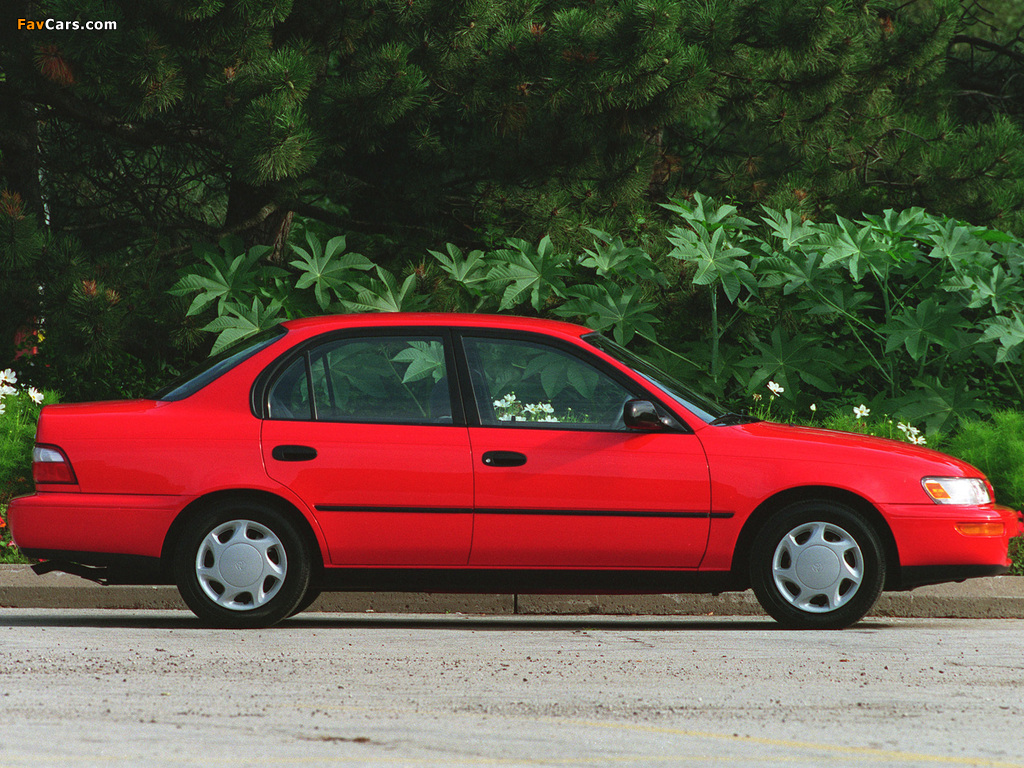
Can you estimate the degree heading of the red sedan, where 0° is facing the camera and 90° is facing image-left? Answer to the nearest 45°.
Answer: approximately 270°
